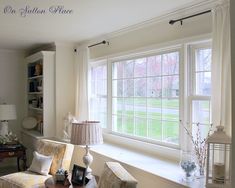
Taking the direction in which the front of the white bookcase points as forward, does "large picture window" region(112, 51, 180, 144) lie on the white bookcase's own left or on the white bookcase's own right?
on the white bookcase's own left

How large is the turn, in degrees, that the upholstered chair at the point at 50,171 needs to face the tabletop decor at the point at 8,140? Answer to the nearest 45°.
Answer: approximately 90° to its right

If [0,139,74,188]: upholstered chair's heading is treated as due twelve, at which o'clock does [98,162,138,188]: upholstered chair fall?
[98,162,138,188]: upholstered chair is roughly at 10 o'clock from [0,139,74,188]: upholstered chair.

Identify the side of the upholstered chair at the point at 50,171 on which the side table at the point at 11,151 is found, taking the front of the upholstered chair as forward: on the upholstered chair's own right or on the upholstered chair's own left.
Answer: on the upholstered chair's own right

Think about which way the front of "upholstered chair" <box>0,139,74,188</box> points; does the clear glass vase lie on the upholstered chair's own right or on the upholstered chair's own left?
on the upholstered chair's own left

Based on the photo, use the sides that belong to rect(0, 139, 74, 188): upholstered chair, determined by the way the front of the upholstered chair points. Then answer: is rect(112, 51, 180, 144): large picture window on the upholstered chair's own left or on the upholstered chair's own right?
on the upholstered chair's own left
